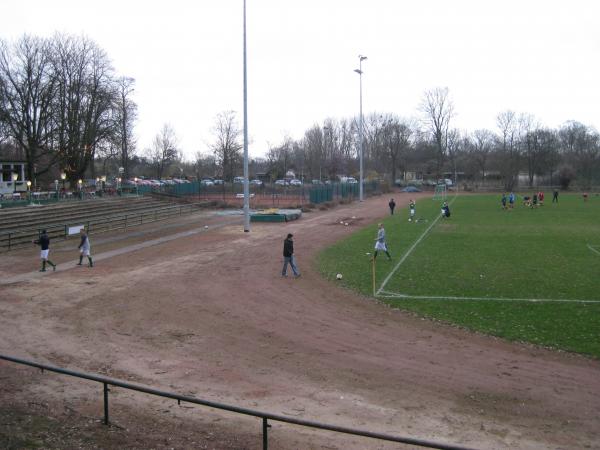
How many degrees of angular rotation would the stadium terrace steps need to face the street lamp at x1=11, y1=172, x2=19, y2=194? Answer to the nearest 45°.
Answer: approximately 135° to its left

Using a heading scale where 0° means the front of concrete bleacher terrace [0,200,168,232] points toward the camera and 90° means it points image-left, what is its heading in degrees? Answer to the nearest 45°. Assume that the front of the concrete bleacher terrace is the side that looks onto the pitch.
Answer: approximately 315°

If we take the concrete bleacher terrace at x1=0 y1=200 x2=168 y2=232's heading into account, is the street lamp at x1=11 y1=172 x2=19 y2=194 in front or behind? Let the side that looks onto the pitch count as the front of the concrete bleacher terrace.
behind

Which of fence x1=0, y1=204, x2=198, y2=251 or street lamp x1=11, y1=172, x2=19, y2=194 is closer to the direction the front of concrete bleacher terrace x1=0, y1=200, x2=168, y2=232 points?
the fence

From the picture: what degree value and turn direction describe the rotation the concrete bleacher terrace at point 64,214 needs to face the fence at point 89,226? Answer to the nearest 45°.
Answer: approximately 45° to its right
